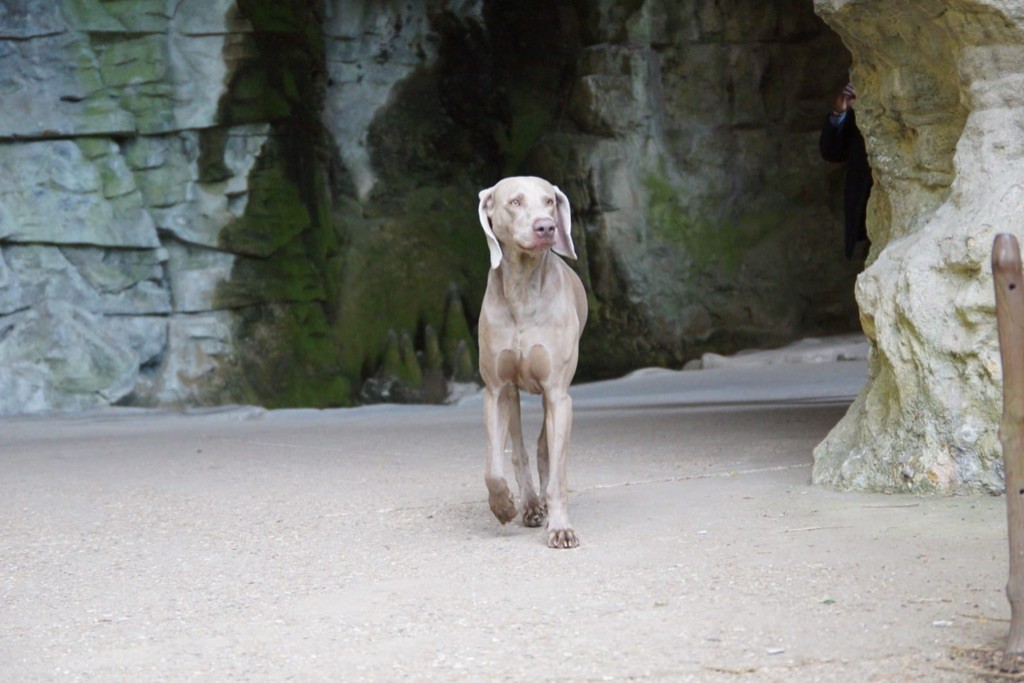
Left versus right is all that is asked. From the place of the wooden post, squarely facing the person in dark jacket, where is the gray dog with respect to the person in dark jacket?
left

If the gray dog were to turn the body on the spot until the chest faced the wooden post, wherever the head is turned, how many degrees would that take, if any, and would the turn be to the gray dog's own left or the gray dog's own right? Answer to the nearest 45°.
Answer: approximately 45° to the gray dog's own left

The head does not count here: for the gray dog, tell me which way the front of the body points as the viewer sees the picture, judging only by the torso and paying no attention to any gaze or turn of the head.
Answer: toward the camera

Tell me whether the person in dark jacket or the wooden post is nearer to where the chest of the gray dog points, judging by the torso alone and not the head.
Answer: the wooden post

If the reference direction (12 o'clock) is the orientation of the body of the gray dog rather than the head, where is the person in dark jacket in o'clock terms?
The person in dark jacket is roughly at 7 o'clock from the gray dog.
